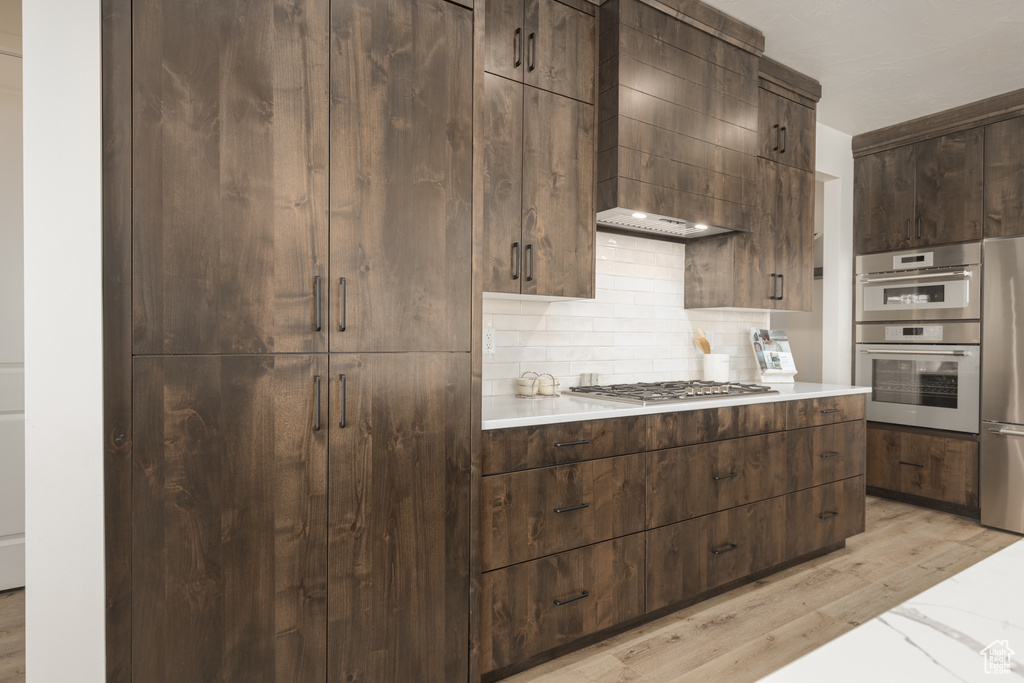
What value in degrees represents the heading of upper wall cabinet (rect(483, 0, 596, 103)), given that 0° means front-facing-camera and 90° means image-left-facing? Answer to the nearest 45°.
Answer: approximately 315°

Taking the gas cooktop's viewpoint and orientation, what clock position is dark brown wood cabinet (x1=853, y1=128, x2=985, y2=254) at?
The dark brown wood cabinet is roughly at 9 o'clock from the gas cooktop.

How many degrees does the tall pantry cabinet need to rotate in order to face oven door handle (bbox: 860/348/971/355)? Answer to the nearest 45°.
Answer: approximately 90° to its left

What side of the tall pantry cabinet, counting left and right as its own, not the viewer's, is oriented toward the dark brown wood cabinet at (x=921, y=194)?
left

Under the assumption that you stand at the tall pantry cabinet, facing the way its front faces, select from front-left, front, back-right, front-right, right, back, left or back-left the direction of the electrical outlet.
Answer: back-left

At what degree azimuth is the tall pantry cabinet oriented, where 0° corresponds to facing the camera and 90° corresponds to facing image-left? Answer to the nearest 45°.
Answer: approximately 0°
